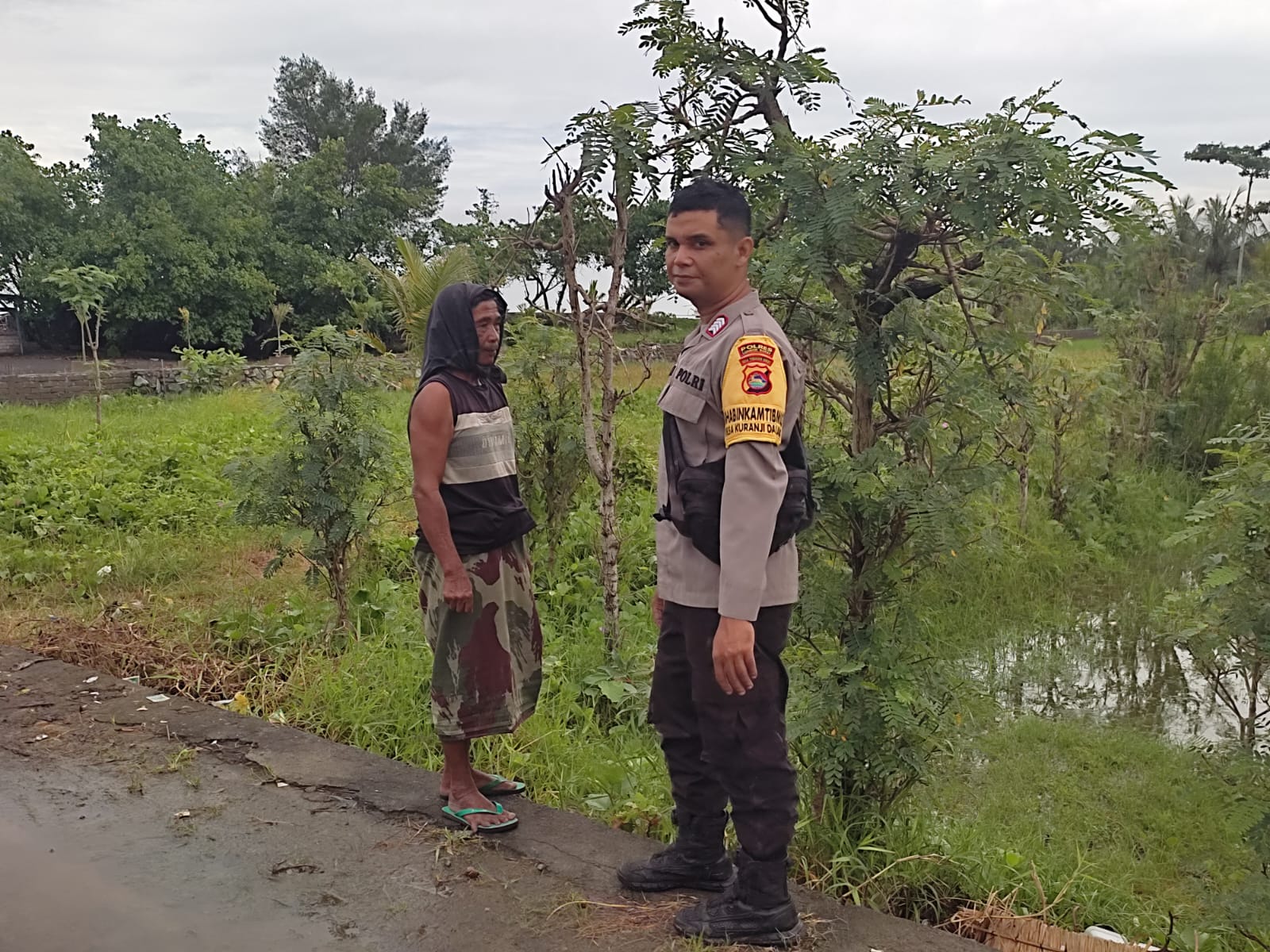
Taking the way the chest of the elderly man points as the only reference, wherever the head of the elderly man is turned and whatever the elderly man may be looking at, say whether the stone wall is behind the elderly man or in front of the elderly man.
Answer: behind

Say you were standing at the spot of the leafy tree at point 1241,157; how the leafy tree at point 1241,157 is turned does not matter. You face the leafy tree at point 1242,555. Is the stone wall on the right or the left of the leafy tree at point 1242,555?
right

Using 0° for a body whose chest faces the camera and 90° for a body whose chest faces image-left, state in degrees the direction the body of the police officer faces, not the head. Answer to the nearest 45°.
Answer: approximately 90°

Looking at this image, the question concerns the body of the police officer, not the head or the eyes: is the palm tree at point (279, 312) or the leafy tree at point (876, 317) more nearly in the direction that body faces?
the palm tree

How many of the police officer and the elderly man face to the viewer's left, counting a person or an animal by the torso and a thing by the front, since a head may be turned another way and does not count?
1

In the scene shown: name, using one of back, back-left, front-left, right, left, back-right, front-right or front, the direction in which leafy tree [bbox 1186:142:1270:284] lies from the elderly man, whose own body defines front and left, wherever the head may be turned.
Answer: left

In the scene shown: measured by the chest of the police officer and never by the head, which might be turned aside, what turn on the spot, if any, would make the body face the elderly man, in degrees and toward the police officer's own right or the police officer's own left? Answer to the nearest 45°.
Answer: approximately 45° to the police officer's own right

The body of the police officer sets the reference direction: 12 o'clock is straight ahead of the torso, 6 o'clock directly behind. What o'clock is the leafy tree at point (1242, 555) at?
The leafy tree is roughly at 5 o'clock from the police officer.

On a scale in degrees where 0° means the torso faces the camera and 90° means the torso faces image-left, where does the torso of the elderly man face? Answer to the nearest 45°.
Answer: approximately 315°
